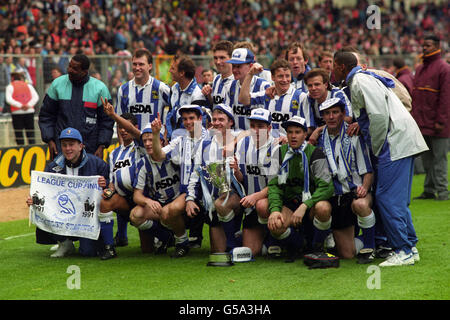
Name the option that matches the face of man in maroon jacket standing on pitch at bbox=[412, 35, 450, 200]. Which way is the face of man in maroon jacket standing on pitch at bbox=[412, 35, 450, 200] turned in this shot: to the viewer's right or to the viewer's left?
to the viewer's left

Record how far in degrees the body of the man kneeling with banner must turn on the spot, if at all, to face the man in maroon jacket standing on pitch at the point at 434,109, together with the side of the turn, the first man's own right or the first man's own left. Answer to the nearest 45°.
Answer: approximately 90° to the first man's own left

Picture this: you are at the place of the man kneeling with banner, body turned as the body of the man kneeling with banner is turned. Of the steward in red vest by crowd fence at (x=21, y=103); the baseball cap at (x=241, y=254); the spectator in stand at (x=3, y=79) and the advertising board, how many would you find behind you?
3

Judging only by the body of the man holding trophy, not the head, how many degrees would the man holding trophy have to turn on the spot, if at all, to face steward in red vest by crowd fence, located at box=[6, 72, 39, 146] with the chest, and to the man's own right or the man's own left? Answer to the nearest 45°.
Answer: approximately 135° to the man's own right

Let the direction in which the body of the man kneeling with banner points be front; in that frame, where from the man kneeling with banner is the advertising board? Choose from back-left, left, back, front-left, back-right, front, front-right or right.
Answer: back

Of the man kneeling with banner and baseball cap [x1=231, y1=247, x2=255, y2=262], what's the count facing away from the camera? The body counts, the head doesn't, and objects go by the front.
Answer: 0

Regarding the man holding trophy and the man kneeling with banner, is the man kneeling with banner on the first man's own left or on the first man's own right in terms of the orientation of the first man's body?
on the first man's own right

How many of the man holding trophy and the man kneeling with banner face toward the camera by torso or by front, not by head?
2

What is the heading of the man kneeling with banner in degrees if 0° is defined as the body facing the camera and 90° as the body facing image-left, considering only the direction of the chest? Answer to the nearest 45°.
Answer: approximately 0°
